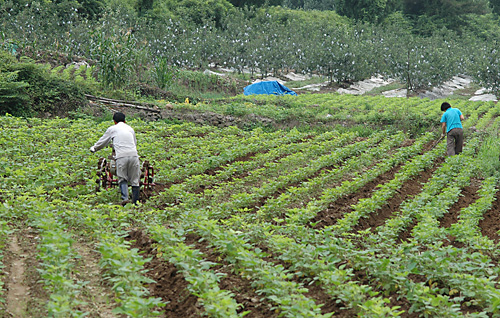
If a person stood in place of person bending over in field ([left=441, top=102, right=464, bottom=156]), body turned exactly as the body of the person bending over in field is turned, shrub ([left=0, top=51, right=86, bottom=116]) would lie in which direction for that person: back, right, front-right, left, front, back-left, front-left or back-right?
front-left

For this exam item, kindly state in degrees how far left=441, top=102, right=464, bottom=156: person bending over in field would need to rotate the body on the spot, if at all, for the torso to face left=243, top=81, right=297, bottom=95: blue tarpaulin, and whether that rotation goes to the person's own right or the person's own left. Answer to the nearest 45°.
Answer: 0° — they already face it

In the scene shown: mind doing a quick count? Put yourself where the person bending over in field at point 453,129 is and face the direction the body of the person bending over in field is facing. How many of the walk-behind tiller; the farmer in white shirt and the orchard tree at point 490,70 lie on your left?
2

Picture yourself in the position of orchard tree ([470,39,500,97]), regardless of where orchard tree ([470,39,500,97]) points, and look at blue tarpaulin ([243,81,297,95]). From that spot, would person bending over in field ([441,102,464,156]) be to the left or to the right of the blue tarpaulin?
left

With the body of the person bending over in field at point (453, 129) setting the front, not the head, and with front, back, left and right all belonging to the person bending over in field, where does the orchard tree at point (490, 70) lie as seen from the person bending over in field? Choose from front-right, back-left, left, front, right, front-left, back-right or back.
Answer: front-right

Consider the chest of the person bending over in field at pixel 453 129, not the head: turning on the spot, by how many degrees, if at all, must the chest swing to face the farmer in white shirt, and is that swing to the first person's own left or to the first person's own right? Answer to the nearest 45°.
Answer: approximately 90° to the first person's own left

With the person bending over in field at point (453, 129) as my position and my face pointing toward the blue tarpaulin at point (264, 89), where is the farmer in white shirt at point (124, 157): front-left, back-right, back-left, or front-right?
back-left

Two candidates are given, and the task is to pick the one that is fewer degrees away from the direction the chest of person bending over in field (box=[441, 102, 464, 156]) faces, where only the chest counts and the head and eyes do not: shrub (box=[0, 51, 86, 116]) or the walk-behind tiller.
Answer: the shrub

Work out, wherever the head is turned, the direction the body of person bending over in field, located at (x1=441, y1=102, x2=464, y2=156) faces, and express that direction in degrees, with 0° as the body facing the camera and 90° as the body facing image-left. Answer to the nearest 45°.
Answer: approximately 135°

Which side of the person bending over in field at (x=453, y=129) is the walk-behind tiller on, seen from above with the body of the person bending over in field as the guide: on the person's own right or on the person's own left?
on the person's own left
